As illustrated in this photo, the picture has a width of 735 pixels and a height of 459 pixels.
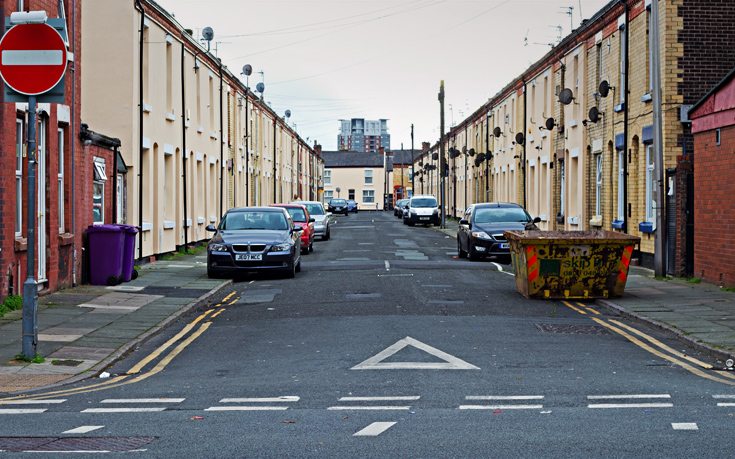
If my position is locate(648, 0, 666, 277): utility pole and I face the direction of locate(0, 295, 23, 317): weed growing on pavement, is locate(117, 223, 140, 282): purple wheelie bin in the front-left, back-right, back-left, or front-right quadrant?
front-right

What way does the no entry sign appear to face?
toward the camera

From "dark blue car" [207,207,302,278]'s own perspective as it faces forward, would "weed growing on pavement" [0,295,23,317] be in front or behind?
in front

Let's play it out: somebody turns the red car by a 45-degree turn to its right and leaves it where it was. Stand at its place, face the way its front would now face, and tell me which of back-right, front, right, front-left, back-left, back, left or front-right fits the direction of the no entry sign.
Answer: front-left

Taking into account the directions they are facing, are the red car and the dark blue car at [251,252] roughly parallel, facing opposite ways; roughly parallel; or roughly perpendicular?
roughly parallel

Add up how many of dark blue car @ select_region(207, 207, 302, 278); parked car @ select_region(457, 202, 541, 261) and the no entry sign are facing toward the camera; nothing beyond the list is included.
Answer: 3

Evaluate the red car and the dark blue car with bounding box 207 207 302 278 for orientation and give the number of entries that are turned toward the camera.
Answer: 2

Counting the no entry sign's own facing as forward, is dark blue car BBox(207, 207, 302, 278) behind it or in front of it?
behind

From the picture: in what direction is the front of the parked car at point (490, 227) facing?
toward the camera

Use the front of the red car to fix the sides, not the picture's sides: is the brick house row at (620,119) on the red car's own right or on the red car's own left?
on the red car's own left

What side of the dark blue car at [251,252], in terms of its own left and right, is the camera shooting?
front

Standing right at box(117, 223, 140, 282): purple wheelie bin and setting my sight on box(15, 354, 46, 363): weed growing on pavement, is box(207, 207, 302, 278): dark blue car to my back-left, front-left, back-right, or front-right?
back-left

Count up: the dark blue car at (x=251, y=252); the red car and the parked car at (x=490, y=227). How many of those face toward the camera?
3

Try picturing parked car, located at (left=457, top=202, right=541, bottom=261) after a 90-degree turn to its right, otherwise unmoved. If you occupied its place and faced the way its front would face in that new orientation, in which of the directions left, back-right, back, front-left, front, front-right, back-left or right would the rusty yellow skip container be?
left
